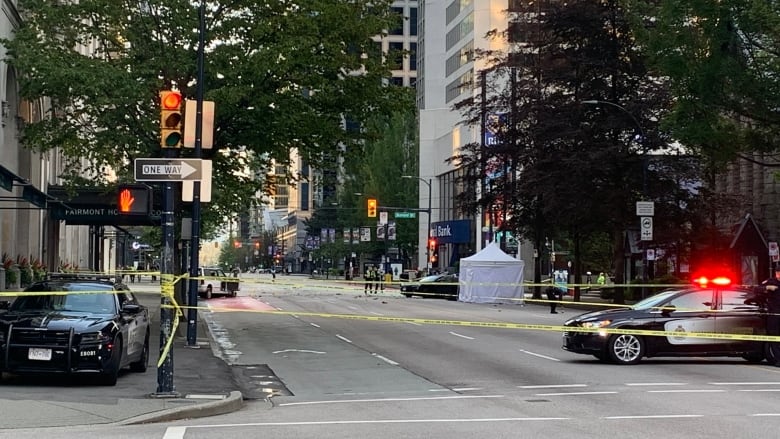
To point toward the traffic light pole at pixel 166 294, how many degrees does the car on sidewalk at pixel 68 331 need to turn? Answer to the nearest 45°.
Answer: approximately 45° to its left

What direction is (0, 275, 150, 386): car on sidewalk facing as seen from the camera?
toward the camera

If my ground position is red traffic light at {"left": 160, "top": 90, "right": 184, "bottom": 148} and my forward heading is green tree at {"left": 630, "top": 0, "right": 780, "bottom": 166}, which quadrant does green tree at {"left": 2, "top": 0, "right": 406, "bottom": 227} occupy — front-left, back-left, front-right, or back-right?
front-left

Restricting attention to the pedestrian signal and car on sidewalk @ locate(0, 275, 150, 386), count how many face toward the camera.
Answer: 2

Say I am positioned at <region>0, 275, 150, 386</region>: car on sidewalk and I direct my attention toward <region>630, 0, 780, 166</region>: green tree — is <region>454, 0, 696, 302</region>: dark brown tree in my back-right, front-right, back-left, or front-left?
front-left

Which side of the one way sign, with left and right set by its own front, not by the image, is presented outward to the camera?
front

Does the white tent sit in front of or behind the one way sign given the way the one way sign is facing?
behind

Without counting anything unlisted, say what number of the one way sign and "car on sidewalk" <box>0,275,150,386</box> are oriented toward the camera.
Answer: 2

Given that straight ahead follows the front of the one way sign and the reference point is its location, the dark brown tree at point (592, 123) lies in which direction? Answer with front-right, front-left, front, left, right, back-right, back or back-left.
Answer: back-left

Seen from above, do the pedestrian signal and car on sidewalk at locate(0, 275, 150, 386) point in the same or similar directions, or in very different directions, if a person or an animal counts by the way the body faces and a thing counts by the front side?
same or similar directions

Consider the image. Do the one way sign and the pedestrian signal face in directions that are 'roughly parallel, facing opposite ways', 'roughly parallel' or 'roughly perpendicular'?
roughly parallel

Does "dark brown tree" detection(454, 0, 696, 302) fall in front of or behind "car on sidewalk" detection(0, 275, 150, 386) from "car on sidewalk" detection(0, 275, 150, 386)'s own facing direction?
behind
